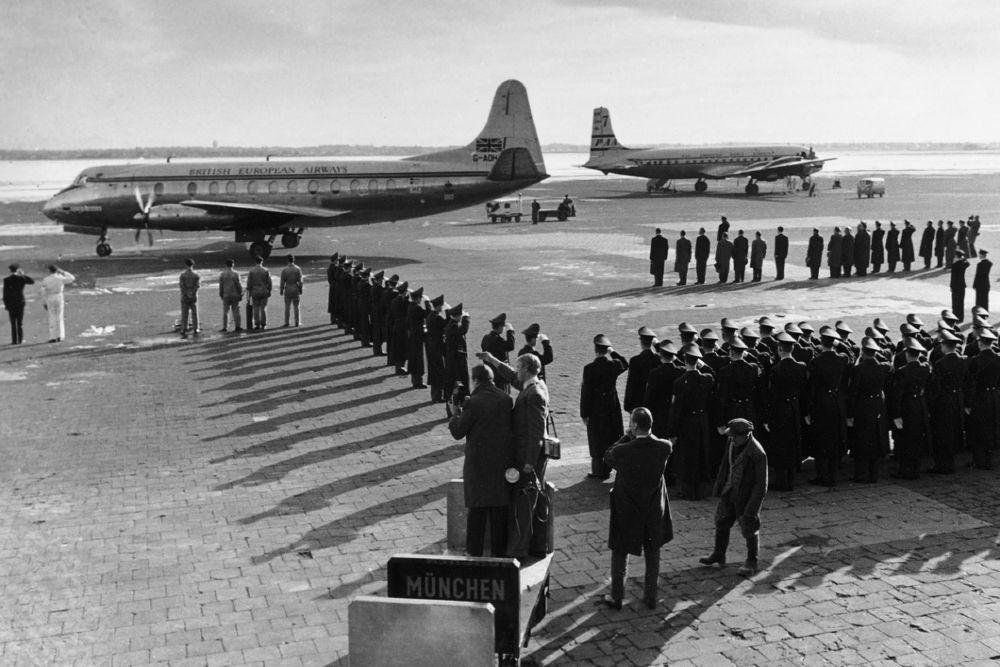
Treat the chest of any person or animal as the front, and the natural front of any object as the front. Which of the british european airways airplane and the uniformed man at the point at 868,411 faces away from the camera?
the uniformed man

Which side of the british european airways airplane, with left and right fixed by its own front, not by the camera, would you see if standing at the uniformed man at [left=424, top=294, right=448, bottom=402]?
left

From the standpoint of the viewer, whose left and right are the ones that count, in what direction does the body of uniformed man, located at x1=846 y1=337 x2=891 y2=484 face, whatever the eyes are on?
facing away from the viewer

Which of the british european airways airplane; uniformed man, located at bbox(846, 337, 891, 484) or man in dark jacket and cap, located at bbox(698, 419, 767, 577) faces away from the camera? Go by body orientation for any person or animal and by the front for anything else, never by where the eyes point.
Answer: the uniformed man

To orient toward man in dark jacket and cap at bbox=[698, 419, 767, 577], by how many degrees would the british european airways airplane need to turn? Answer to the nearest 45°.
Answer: approximately 90° to its left

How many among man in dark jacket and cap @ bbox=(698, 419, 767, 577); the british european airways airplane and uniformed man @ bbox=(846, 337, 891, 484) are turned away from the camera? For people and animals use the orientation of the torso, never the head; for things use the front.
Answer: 1

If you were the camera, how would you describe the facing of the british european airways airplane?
facing to the left of the viewer

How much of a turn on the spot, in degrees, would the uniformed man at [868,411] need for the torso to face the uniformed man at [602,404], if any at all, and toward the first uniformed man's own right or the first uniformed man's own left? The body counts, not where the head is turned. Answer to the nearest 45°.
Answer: approximately 90° to the first uniformed man's own left

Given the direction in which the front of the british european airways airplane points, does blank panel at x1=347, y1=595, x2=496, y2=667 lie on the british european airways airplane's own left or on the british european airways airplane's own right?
on the british european airways airplane's own left
